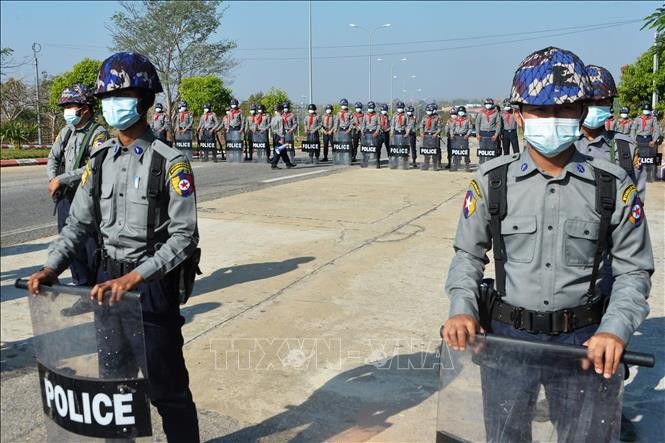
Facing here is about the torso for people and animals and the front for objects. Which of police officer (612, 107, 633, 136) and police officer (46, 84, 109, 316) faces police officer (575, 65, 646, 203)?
police officer (612, 107, 633, 136)

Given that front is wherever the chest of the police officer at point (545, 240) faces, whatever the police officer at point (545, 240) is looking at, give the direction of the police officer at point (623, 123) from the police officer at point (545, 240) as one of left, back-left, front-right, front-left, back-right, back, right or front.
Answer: back

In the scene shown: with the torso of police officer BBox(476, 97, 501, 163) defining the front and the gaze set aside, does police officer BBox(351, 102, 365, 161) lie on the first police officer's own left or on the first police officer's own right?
on the first police officer's own right

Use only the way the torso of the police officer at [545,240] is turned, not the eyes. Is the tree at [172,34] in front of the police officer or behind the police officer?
behind

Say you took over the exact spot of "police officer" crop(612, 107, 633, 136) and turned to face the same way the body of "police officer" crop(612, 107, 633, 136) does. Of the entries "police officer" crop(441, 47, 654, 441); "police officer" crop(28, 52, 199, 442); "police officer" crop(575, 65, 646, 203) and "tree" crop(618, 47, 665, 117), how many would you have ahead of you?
3

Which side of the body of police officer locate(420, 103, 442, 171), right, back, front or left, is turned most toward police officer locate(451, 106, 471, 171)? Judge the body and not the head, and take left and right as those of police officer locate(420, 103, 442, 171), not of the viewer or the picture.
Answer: left

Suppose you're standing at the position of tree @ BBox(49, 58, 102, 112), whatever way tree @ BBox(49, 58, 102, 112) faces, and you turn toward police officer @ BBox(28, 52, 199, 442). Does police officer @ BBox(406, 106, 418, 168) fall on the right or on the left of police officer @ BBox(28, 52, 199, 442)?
left

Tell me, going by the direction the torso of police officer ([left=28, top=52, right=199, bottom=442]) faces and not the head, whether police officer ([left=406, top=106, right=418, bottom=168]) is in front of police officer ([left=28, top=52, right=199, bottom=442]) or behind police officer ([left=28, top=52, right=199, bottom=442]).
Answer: behind
